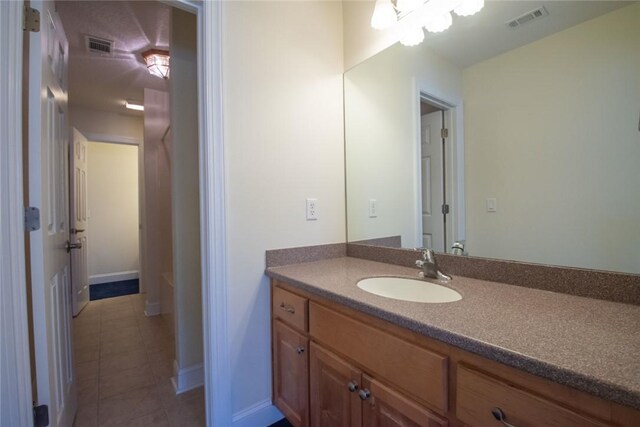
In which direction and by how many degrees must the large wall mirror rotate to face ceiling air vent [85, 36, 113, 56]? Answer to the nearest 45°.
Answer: approximately 45° to its right

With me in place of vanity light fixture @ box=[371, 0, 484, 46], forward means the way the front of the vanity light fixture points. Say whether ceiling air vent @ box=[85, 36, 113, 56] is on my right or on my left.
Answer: on my right

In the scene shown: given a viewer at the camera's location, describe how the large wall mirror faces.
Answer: facing the viewer and to the left of the viewer

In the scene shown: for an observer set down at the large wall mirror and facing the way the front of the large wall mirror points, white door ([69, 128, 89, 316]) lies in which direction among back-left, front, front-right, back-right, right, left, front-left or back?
front-right

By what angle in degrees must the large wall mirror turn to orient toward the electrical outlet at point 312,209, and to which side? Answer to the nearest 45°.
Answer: approximately 45° to its right

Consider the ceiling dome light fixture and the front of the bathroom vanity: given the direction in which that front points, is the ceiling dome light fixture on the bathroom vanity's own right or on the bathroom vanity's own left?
on the bathroom vanity's own right

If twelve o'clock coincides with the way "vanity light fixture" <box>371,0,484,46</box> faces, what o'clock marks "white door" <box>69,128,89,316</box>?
The white door is roughly at 2 o'clock from the vanity light fixture.

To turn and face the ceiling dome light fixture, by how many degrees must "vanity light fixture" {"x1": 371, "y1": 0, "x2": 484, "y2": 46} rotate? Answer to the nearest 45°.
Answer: approximately 45° to its right
